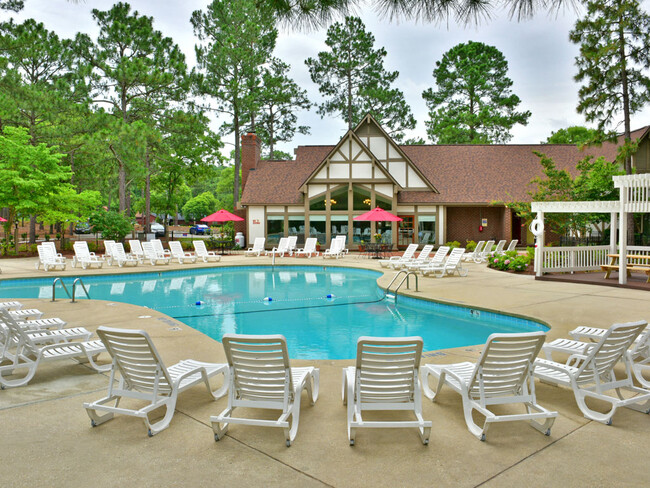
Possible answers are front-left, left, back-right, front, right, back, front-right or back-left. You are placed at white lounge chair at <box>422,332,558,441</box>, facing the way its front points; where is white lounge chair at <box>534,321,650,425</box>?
right

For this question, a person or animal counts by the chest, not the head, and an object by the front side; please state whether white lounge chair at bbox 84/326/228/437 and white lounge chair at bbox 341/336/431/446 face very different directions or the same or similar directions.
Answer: same or similar directions

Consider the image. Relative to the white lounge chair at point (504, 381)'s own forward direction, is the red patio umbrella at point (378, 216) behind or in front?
in front

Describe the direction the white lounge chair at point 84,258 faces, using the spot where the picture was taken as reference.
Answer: facing the viewer and to the right of the viewer

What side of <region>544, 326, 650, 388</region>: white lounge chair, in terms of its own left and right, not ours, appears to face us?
left

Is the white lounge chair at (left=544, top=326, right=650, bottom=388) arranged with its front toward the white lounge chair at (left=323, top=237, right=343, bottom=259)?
no

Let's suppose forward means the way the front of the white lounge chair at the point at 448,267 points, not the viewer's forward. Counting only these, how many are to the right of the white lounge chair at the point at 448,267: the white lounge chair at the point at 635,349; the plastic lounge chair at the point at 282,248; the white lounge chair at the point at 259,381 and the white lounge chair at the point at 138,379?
1

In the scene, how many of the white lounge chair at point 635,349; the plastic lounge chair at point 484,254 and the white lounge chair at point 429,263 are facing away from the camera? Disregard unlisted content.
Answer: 0

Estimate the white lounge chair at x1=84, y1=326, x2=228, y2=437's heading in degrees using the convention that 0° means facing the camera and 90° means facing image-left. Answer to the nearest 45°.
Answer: approximately 225°

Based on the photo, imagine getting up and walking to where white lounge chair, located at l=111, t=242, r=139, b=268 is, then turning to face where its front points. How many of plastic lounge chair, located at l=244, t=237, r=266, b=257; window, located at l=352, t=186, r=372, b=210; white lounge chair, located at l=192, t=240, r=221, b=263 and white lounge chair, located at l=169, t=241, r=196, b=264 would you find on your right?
0

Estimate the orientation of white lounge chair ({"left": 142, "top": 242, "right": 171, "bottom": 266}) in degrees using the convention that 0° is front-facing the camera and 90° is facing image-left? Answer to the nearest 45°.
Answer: approximately 315°

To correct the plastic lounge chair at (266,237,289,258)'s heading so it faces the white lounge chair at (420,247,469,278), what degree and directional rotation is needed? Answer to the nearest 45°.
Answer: approximately 90° to its left

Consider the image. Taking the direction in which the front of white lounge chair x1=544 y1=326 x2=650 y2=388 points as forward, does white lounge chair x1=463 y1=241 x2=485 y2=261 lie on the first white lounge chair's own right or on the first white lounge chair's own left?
on the first white lounge chair's own right

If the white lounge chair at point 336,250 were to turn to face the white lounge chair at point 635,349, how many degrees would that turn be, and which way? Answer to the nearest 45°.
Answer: approximately 45° to its left

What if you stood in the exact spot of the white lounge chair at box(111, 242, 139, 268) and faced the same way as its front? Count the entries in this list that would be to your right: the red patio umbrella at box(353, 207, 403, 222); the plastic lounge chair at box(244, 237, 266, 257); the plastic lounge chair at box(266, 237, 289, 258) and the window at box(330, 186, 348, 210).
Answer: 0

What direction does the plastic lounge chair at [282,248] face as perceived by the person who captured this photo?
facing the viewer and to the left of the viewer

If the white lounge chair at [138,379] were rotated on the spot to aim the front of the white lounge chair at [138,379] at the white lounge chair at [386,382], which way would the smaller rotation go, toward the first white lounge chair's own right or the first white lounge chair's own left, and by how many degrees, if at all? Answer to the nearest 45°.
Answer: approximately 90° to the first white lounge chair's own right

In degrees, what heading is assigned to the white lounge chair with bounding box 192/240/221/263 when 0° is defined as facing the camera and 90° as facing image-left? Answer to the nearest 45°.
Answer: approximately 315°
